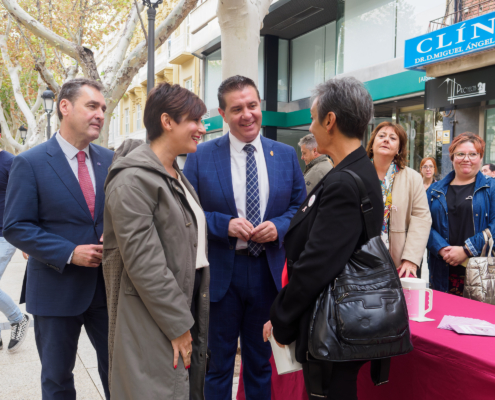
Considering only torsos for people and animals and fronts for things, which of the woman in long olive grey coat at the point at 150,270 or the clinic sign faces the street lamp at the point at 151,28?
the clinic sign

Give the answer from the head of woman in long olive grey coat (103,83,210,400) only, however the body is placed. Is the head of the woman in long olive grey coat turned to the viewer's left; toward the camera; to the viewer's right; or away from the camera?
to the viewer's right

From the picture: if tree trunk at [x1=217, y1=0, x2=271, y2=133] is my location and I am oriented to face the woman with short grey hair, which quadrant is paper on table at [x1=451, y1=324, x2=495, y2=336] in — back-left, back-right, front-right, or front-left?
front-left

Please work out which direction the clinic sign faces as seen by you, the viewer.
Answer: facing the viewer and to the left of the viewer

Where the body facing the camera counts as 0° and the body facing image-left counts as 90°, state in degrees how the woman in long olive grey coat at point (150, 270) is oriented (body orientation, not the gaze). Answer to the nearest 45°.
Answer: approximately 270°

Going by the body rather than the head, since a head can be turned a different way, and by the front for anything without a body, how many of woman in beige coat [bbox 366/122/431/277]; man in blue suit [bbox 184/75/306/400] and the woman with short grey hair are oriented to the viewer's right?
0

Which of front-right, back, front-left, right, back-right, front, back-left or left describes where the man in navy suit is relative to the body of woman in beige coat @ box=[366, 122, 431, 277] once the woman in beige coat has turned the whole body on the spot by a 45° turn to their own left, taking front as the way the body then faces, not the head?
front-right

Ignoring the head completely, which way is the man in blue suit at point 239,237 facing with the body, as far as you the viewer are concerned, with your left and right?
facing the viewer

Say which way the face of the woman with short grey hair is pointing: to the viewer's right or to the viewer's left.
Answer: to the viewer's left

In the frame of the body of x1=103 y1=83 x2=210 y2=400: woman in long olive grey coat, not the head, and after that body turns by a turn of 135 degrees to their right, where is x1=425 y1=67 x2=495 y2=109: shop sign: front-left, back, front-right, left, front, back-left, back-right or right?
back

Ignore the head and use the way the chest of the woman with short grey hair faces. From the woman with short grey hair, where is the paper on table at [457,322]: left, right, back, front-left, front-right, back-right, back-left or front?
back-right
